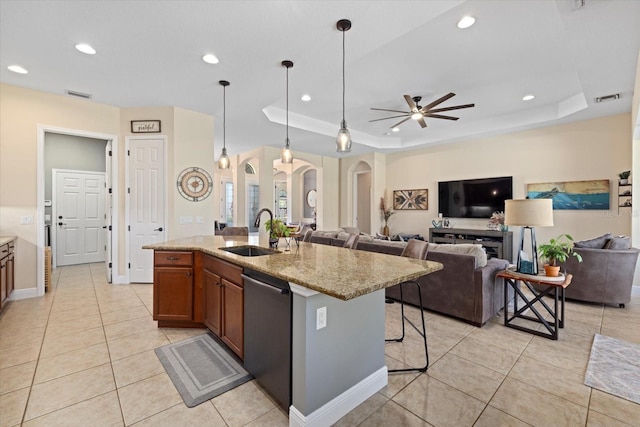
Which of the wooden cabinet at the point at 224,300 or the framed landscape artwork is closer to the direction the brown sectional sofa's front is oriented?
the framed landscape artwork

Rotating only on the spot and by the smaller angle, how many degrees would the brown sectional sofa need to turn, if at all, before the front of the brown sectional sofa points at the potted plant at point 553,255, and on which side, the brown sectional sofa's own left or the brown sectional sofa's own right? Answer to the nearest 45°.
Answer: approximately 45° to the brown sectional sofa's own right

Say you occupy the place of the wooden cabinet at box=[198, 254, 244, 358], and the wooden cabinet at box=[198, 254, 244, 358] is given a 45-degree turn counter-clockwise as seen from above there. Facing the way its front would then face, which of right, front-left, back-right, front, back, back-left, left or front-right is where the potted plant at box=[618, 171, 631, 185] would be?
left

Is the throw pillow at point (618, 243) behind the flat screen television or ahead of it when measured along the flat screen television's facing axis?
ahead

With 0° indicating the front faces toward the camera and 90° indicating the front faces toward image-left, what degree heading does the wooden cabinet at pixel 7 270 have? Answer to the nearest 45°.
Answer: approximately 270°

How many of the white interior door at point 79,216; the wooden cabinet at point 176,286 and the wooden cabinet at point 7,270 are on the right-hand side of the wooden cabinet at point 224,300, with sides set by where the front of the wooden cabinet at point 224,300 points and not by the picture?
3

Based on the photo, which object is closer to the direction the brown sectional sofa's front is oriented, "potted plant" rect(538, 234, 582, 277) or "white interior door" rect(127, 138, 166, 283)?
the potted plant

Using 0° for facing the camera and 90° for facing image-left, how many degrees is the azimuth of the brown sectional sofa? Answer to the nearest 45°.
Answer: approximately 225°

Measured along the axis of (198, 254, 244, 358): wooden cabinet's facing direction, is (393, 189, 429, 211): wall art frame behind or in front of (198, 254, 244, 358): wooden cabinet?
behind
